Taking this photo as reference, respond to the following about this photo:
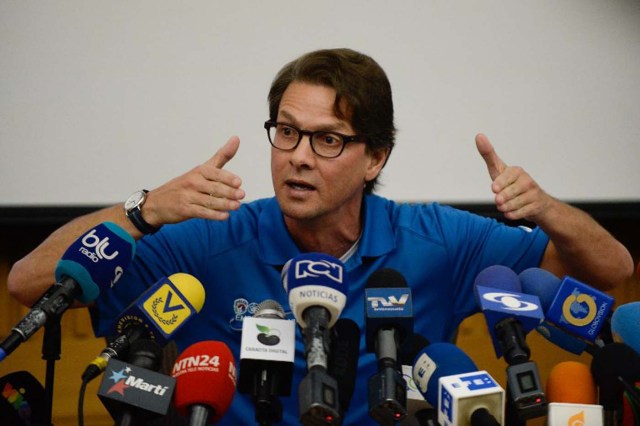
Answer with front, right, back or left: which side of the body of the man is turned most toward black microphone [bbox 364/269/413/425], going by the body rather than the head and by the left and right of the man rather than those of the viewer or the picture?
front

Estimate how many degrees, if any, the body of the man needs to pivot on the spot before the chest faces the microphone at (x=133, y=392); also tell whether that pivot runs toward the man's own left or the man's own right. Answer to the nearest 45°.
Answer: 0° — they already face it

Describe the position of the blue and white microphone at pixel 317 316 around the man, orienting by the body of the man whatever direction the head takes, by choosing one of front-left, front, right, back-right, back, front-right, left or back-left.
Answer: front

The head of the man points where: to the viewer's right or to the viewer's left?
to the viewer's left

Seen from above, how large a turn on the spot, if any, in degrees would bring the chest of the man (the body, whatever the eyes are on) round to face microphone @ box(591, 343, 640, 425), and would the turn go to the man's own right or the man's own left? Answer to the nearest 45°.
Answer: approximately 45° to the man's own left

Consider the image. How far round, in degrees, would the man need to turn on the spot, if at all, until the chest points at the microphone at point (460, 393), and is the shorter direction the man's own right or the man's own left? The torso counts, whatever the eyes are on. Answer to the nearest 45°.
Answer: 0° — they already face it

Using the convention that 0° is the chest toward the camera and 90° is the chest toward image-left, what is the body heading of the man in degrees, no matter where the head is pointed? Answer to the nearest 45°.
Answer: approximately 0°

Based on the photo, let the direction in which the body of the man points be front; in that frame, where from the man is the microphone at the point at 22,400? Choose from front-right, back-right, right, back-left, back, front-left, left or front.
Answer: front-right

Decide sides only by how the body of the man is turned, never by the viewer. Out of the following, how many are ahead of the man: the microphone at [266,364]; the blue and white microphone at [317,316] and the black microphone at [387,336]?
3

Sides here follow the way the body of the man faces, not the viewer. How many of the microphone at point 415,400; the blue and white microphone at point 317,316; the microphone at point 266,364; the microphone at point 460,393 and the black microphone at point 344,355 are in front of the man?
5

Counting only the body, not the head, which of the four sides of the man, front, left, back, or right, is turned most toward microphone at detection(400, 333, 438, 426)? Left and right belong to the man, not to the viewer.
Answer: front

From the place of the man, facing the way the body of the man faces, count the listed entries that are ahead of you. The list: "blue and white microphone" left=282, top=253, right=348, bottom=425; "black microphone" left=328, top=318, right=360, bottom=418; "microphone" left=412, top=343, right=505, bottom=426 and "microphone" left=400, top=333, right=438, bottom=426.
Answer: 4

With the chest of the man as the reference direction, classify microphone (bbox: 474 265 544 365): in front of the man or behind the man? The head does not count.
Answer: in front

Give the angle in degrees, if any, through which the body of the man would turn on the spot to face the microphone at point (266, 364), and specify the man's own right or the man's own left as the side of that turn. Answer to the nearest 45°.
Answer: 0° — they already face it
